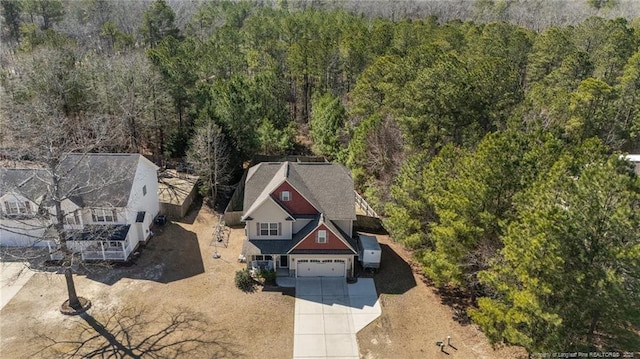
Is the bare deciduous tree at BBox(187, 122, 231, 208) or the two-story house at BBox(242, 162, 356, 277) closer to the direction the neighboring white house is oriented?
the two-story house

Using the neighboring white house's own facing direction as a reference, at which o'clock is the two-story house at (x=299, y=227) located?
The two-story house is roughly at 10 o'clock from the neighboring white house.

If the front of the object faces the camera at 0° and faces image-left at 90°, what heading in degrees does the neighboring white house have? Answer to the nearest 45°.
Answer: approximately 0°

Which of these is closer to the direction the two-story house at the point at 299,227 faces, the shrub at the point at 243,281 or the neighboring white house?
the shrub

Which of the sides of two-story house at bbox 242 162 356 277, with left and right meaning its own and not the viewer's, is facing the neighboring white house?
right

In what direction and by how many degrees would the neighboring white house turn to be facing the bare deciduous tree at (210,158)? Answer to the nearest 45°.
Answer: approximately 135° to its left

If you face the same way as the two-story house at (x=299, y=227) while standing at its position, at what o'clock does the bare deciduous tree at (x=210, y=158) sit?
The bare deciduous tree is roughly at 5 o'clock from the two-story house.

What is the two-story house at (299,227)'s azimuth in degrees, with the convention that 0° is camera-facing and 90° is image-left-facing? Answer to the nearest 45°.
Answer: approximately 0°

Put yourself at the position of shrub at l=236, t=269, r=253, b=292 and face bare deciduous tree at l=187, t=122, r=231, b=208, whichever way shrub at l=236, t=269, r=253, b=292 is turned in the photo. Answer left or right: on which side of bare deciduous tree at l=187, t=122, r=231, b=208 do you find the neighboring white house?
left

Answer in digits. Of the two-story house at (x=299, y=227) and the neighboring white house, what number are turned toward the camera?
2

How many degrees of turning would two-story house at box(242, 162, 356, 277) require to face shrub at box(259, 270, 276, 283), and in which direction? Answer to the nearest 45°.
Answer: approximately 45° to its right
